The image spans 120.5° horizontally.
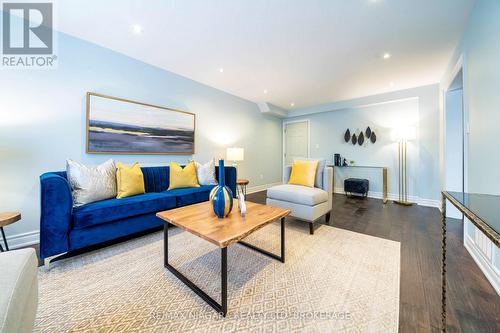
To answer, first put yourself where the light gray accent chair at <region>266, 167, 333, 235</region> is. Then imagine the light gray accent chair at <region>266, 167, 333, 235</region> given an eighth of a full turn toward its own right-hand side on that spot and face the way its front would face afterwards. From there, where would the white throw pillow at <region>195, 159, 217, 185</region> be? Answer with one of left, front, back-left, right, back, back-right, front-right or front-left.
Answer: front

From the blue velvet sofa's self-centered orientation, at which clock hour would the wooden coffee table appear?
The wooden coffee table is roughly at 12 o'clock from the blue velvet sofa.

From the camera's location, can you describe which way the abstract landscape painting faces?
facing the viewer and to the right of the viewer

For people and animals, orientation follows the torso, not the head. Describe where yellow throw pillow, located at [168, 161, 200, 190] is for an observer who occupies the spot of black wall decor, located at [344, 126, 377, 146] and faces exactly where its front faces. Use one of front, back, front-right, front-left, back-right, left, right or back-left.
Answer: front-right

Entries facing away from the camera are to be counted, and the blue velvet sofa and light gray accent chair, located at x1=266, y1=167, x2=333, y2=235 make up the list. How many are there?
0

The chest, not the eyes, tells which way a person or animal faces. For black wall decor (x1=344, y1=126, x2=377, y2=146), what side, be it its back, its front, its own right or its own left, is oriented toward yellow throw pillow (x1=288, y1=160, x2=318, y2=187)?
front

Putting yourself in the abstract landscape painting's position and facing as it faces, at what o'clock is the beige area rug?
The beige area rug is roughly at 1 o'clock from the abstract landscape painting.

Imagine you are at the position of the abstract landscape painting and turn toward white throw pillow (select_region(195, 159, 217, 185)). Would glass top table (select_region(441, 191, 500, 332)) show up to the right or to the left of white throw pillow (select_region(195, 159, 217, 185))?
right

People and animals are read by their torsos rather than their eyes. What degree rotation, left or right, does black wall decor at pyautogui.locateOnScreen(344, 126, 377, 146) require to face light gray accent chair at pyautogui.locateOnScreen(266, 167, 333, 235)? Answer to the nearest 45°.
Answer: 0° — it already faces it

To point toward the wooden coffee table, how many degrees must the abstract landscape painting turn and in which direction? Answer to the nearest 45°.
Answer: approximately 45° to its right

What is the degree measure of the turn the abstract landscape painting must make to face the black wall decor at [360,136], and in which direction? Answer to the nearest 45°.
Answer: approximately 45° to its left
